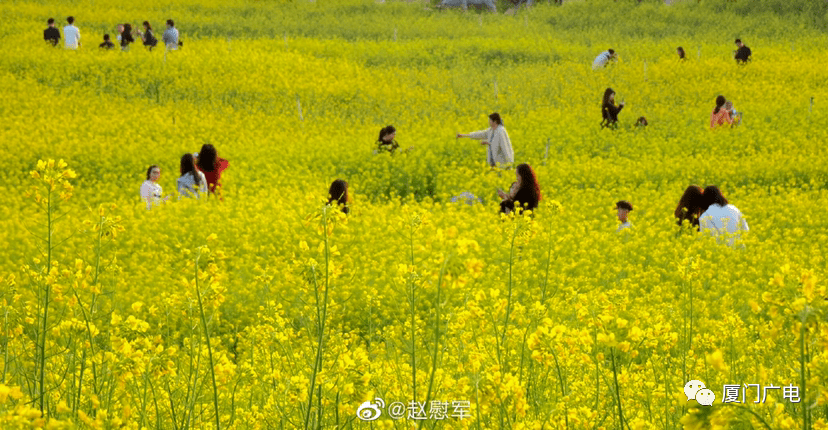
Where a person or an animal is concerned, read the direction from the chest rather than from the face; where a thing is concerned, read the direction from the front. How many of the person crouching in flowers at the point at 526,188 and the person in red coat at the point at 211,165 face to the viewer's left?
1

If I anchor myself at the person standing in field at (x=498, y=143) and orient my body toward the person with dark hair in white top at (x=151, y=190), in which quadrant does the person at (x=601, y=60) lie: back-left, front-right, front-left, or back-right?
back-right

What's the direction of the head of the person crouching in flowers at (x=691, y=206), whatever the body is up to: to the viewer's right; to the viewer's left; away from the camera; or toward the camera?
away from the camera

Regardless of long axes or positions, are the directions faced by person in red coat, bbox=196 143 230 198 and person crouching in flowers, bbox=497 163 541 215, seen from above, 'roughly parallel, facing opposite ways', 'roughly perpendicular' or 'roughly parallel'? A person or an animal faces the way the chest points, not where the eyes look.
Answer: roughly perpendicular

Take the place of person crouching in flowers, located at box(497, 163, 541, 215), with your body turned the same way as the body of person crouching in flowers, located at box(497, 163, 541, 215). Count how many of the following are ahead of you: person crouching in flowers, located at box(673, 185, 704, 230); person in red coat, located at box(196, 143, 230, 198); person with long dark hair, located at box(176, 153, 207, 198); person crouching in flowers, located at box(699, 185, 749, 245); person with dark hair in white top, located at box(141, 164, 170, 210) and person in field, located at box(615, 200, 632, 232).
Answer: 3

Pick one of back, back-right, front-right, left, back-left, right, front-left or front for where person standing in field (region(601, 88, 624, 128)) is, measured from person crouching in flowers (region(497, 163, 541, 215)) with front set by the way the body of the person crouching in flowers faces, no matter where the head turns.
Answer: right

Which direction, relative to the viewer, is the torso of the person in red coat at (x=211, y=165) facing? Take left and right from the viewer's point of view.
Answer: facing away from the viewer

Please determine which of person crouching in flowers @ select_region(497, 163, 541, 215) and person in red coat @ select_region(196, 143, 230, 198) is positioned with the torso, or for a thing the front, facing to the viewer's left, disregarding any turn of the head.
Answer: the person crouching in flowers

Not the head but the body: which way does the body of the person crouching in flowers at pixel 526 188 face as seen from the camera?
to the viewer's left

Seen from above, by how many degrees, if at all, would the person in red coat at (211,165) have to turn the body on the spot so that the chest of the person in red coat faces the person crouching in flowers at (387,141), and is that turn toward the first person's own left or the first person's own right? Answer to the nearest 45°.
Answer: approximately 45° to the first person's own right

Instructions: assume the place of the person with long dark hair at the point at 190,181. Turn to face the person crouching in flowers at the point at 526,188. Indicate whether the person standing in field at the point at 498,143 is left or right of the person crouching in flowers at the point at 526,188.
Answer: left

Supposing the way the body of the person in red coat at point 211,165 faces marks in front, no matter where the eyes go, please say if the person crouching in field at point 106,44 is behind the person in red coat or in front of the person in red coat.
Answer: in front

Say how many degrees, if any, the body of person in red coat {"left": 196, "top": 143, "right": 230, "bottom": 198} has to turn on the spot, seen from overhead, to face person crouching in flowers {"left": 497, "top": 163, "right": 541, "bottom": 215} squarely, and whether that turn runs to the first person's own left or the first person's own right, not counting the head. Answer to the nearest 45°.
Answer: approximately 135° to the first person's own right

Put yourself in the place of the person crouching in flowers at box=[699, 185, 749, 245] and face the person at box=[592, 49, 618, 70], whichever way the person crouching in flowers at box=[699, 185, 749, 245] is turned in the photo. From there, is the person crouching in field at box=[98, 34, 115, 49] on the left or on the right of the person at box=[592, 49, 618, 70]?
left
